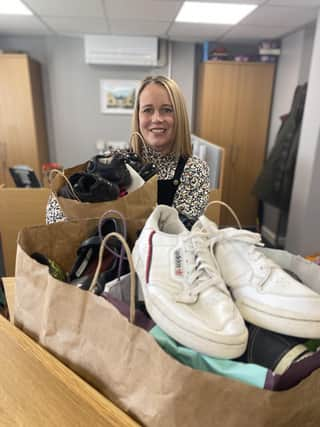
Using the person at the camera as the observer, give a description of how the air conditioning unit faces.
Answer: facing the viewer

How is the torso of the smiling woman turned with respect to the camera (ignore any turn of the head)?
toward the camera

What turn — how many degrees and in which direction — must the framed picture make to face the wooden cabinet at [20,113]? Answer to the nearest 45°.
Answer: approximately 90° to its right

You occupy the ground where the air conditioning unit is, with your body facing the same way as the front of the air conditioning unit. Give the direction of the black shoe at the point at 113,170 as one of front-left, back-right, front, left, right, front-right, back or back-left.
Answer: front

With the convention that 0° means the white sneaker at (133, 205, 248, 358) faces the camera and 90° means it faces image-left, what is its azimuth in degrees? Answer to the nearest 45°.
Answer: approximately 315°

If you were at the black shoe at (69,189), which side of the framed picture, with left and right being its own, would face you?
front

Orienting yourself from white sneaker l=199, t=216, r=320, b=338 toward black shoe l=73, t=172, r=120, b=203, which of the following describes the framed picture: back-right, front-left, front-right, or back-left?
front-right

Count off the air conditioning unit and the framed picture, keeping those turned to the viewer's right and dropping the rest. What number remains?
0

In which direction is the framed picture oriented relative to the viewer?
toward the camera

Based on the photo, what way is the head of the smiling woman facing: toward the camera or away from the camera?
toward the camera
